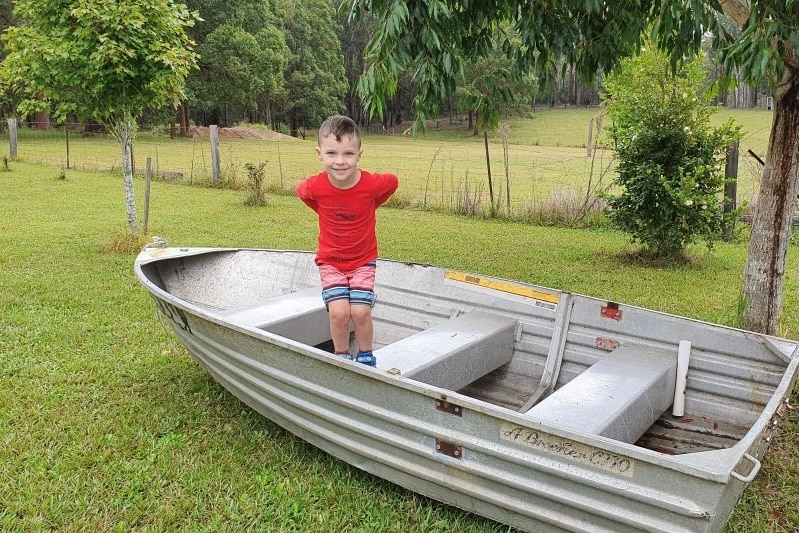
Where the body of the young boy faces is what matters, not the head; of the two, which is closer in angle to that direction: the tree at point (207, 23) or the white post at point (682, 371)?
the white post

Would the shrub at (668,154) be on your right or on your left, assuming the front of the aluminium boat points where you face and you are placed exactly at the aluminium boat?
on your right

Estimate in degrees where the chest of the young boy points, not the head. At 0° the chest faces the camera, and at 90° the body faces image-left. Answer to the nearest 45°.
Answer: approximately 0°

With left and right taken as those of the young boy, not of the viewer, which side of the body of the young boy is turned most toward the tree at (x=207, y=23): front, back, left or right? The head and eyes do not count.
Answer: back

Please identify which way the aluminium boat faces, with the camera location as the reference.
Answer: facing away from the viewer and to the left of the viewer

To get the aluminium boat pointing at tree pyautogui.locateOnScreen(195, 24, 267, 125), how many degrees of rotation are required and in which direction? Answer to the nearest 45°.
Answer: approximately 45° to its right

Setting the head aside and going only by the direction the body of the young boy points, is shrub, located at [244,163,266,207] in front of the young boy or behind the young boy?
behind
